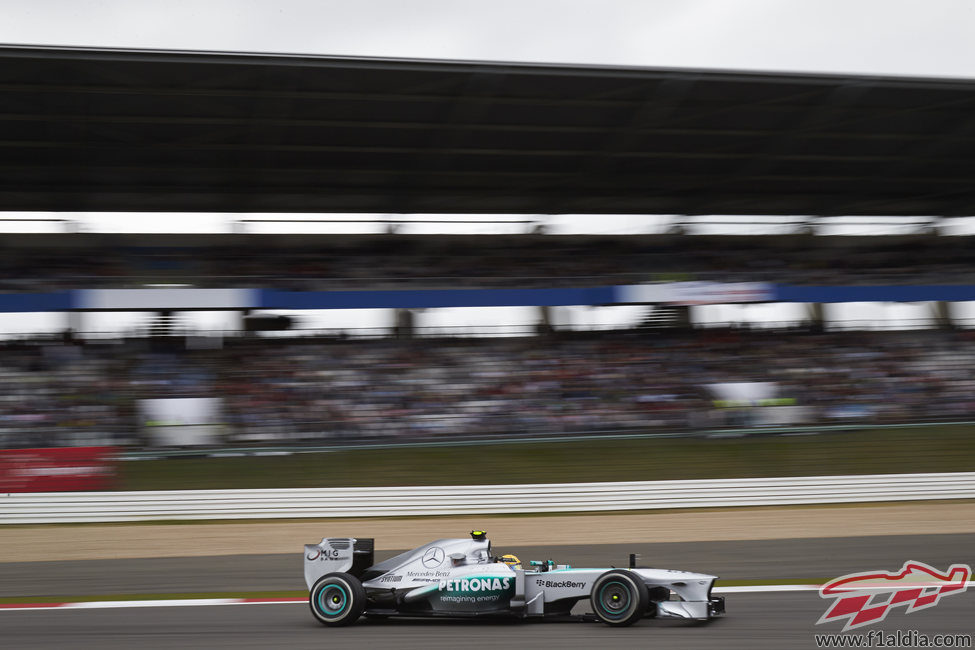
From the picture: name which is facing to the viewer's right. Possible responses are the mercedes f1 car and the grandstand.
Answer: the mercedes f1 car

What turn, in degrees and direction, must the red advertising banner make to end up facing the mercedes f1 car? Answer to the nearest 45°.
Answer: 0° — it already faces it

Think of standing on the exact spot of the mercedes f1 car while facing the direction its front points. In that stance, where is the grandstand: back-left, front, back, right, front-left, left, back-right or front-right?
left

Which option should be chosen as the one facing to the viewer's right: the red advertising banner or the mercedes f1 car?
the mercedes f1 car

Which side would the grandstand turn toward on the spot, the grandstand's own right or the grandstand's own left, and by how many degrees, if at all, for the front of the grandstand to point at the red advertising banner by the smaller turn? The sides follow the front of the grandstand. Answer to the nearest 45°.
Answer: approximately 45° to the grandstand's own right

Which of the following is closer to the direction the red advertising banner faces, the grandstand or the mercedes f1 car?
the mercedes f1 car

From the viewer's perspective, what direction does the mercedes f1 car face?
to the viewer's right

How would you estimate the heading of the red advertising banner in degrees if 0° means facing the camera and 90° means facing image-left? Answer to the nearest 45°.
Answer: approximately 0°

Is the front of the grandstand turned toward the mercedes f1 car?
yes
